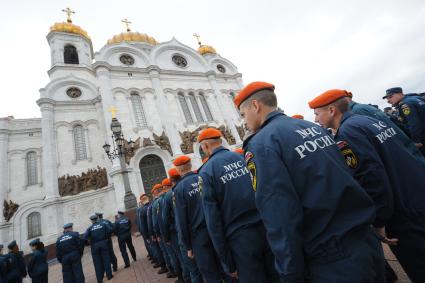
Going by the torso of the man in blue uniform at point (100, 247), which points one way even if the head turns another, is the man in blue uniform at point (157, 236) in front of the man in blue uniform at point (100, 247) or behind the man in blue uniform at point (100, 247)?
behind

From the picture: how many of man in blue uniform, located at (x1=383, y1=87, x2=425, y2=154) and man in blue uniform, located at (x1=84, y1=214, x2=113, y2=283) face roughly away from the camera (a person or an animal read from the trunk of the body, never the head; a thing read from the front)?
1

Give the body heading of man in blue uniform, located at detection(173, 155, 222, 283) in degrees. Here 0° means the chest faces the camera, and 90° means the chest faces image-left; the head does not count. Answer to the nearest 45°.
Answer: approximately 135°

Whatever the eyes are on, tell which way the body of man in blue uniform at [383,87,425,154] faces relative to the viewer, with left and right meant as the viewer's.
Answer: facing to the left of the viewer

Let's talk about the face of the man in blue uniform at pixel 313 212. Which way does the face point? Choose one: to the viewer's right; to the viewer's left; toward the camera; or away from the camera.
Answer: to the viewer's left

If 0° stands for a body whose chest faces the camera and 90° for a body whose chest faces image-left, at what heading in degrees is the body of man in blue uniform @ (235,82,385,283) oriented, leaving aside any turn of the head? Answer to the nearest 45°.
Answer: approximately 135°

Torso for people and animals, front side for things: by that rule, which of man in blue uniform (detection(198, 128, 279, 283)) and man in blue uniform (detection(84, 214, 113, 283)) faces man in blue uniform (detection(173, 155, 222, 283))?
man in blue uniform (detection(198, 128, 279, 283))

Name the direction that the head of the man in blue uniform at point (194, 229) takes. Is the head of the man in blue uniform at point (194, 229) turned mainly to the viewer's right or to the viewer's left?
to the viewer's left
